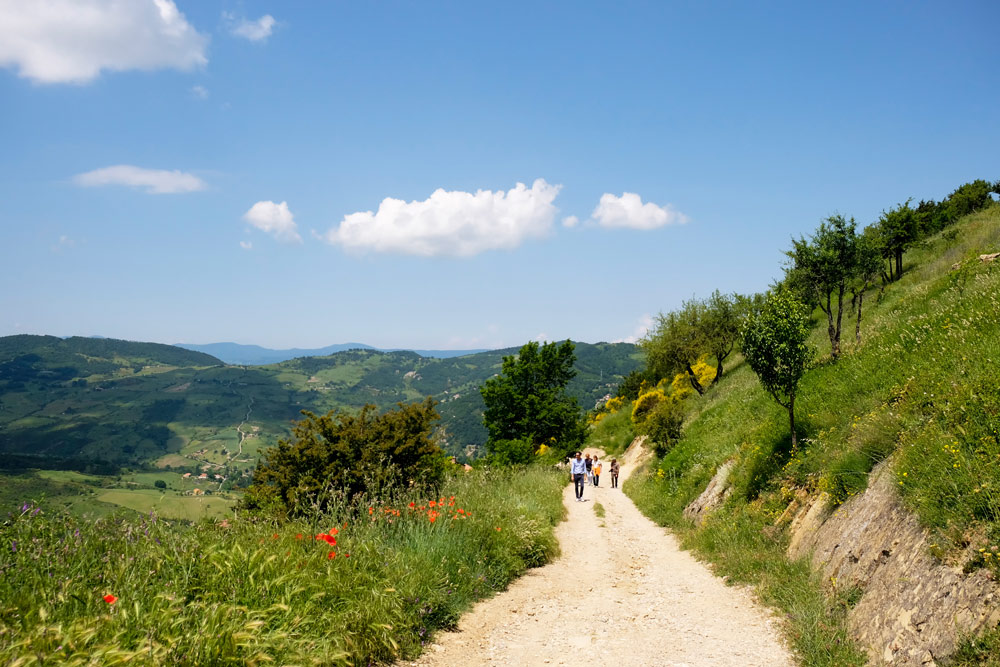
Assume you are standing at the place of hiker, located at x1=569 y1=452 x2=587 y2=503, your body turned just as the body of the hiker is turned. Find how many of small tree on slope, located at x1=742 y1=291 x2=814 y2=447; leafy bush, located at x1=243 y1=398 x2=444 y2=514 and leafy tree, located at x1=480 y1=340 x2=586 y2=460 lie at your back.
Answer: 1

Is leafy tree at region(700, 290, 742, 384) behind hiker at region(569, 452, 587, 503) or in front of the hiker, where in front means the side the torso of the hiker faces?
behind

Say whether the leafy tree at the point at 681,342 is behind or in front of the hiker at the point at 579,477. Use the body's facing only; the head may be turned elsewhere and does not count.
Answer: behind

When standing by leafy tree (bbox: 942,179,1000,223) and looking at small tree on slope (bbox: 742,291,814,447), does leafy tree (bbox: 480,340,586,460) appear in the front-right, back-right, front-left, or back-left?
front-right

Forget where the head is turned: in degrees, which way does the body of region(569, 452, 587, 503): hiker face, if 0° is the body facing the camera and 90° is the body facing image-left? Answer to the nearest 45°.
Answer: approximately 0°

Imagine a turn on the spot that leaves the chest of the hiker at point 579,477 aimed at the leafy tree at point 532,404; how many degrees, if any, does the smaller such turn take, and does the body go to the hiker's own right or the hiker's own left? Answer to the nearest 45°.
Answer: approximately 180°

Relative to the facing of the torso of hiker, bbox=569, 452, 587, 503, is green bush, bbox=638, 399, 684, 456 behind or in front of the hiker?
behind

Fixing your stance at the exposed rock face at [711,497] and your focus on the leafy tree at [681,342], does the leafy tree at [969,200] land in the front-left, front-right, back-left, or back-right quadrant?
front-right

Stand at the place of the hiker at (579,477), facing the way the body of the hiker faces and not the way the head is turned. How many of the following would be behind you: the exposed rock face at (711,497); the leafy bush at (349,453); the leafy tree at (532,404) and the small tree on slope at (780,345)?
1

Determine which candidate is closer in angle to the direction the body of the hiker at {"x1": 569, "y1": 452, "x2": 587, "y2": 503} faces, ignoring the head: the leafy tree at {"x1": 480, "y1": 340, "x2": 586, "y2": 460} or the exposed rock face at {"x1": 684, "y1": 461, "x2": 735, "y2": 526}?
the exposed rock face

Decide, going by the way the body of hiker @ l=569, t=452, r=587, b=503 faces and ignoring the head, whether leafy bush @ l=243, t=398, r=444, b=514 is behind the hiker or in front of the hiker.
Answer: in front
